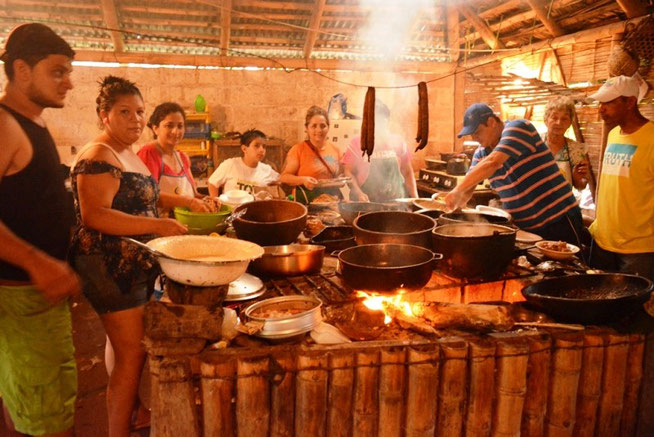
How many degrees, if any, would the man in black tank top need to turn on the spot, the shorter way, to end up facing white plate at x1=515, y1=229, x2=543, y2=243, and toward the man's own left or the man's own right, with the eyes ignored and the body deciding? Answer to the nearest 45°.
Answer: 0° — they already face it

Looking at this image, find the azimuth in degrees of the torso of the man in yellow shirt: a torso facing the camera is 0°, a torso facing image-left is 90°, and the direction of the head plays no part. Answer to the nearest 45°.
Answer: approximately 45°

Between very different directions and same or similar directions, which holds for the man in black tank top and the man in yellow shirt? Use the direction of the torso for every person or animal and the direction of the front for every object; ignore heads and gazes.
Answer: very different directions

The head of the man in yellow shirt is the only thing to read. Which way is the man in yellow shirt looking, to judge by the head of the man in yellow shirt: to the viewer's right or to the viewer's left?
to the viewer's left

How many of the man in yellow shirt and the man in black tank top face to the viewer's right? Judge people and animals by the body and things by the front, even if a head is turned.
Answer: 1

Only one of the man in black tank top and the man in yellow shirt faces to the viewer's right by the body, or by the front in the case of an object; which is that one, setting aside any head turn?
the man in black tank top

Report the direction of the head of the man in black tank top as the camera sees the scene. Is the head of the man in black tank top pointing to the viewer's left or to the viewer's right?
to the viewer's right

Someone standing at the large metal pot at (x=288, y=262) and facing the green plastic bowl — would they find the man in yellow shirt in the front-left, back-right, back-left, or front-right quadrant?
back-right

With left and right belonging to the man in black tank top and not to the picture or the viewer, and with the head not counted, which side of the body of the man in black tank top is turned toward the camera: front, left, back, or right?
right
